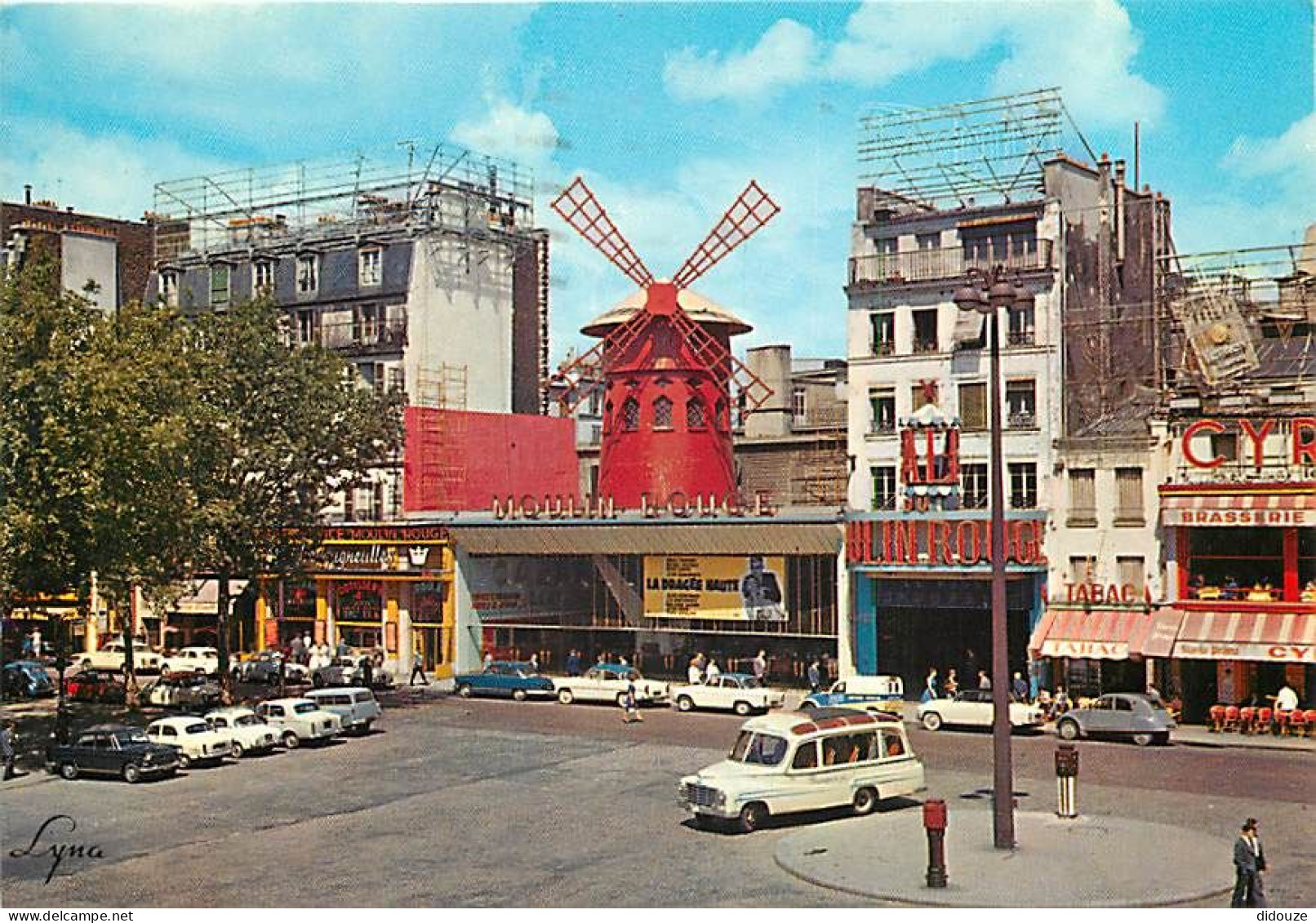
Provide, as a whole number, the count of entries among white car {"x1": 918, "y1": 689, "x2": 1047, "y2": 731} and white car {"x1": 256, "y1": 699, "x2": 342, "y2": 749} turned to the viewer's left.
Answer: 1

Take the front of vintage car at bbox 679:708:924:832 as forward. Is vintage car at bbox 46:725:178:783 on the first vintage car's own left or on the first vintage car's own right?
on the first vintage car's own right

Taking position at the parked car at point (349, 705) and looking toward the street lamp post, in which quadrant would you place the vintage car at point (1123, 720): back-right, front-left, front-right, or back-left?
front-left

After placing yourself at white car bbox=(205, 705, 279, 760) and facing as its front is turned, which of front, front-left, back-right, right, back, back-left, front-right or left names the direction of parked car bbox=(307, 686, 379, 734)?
left

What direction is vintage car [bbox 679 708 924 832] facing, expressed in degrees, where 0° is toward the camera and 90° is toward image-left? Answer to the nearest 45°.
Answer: approximately 45°

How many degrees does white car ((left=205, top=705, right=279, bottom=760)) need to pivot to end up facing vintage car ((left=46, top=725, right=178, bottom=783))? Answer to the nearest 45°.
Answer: approximately 90° to its right

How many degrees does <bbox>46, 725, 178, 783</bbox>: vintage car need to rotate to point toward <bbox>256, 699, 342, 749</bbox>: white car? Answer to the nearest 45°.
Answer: approximately 90° to its left

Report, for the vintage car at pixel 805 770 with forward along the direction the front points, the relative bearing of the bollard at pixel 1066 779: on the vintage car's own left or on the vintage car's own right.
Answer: on the vintage car's own left
